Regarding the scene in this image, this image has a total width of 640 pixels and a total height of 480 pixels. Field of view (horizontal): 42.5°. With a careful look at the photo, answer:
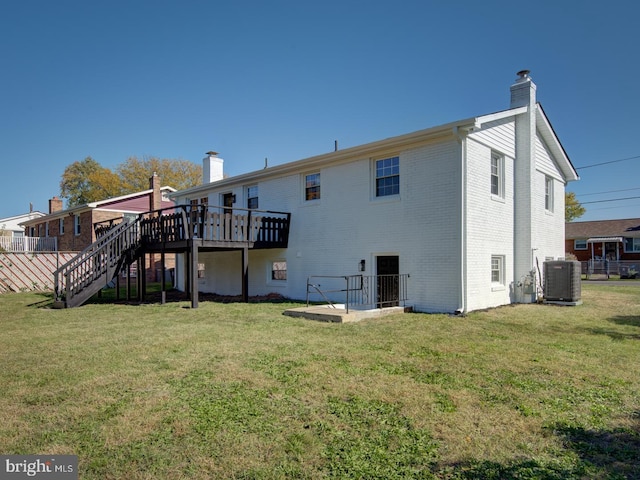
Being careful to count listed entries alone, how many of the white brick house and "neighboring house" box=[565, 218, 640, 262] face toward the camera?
1

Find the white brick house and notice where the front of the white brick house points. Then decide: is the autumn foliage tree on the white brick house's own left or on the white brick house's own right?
on the white brick house's own left

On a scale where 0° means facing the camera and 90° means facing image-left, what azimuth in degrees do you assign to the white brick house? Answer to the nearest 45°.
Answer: approximately 225°

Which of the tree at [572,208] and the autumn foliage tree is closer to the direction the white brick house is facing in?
the tree

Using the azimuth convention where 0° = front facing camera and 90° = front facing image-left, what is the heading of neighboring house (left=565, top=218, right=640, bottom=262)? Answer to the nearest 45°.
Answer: approximately 0°

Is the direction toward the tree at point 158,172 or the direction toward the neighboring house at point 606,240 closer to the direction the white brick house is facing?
the neighboring house

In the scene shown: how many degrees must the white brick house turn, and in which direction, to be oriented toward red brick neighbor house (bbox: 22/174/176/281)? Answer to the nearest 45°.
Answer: approximately 90° to its left

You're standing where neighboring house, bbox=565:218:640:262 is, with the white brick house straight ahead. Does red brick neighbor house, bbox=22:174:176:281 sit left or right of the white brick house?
right

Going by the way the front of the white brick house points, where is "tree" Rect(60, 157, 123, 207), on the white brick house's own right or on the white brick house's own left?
on the white brick house's own left

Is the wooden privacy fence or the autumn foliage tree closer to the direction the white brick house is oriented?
the autumn foliage tree
